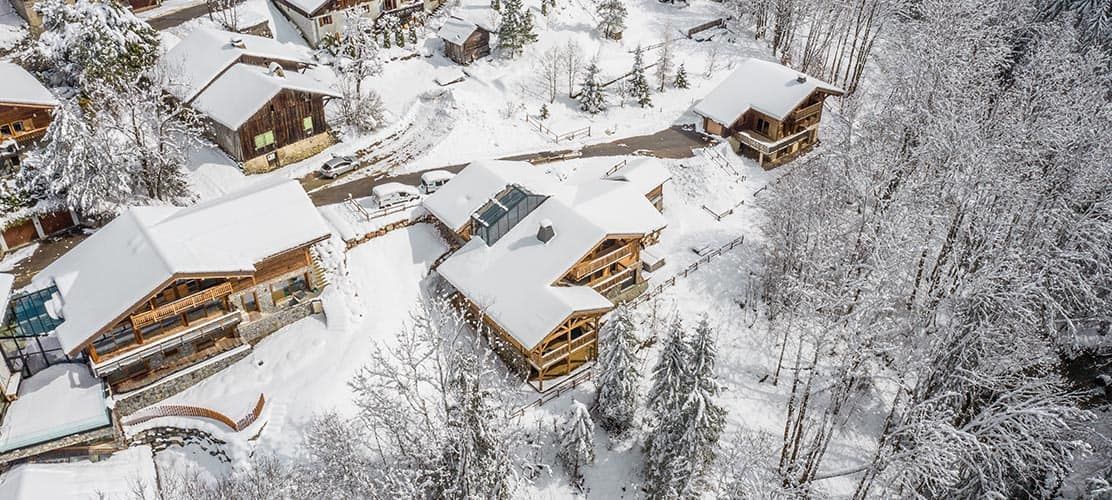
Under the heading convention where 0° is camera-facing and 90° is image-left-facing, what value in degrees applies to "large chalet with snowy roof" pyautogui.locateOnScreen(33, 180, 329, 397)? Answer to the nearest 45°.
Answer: approximately 315°

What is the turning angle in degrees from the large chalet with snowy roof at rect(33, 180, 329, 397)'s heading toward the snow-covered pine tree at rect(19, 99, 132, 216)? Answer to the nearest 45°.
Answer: approximately 135° to its left

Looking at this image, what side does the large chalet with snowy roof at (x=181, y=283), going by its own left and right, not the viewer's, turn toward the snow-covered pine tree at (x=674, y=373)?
front

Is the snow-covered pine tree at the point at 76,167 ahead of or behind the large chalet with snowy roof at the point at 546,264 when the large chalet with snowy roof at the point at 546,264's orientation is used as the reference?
behind

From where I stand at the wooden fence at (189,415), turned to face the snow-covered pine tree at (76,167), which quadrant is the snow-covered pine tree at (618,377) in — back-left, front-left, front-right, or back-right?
back-right

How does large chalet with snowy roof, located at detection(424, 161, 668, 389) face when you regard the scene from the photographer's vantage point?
facing the viewer and to the right of the viewer

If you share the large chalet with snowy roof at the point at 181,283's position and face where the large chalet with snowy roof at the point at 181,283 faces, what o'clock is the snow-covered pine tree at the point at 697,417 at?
The snow-covered pine tree is roughly at 12 o'clock from the large chalet with snowy roof.

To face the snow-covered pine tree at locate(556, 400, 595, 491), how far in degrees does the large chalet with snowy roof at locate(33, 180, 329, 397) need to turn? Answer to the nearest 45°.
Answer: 0° — it already faces it

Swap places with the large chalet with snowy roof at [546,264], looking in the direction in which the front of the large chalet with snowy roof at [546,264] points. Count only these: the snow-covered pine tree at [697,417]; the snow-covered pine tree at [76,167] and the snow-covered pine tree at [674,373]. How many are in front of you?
2

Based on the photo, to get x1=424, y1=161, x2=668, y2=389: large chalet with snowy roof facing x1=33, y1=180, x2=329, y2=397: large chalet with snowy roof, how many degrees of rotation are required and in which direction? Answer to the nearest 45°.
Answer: approximately 135° to its right

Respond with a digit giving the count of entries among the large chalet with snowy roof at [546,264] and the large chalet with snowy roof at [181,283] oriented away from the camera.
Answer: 0

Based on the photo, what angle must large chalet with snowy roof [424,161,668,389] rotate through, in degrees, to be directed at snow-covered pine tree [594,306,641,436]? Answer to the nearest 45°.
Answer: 0° — it already faces it
